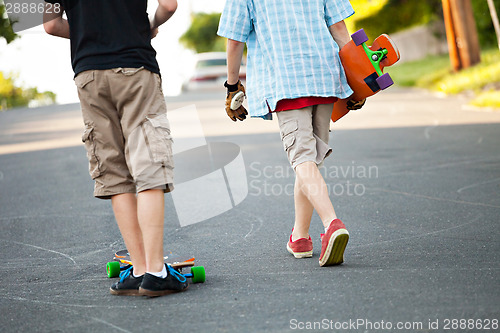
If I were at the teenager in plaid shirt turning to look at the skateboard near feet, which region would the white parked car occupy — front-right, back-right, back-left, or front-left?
back-right

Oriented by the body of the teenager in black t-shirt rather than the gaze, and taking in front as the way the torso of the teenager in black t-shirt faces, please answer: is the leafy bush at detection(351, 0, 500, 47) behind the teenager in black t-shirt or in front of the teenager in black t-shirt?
in front

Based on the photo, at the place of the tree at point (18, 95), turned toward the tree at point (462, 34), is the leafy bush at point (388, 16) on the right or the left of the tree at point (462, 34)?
left

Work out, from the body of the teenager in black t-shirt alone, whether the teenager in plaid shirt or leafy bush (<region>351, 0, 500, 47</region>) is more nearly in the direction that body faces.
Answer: the leafy bush

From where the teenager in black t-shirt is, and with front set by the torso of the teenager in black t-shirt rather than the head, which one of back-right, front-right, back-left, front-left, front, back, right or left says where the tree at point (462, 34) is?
front-right

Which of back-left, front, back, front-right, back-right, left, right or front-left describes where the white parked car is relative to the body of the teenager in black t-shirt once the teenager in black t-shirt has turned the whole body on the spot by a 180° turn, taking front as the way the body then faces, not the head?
back

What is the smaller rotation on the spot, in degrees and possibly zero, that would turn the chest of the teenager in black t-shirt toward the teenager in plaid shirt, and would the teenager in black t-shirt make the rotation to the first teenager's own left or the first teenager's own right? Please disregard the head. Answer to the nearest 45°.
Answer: approximately 90° to the first teenager's own right

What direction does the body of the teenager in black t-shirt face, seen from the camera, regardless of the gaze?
away from the camera

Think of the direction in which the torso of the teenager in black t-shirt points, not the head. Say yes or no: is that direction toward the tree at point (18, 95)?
yes
